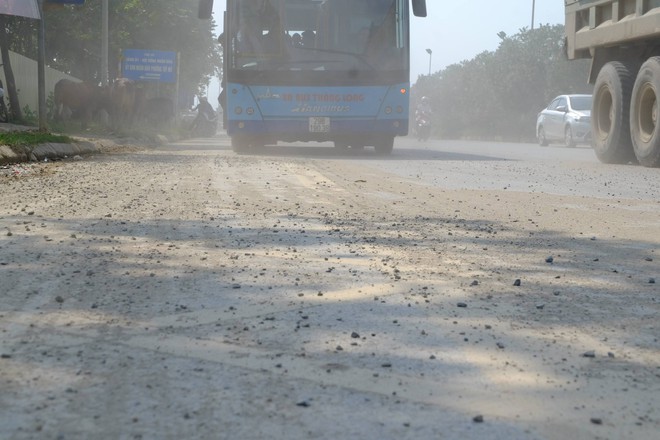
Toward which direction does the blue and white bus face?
toward the camera

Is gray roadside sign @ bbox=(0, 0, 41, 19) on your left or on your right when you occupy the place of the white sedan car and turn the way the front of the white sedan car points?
on your right

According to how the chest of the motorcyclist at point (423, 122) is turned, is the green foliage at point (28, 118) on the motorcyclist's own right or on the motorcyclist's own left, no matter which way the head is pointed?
on the motorcyclist's own right

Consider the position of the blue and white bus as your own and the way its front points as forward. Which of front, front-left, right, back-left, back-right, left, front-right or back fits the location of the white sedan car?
back-left

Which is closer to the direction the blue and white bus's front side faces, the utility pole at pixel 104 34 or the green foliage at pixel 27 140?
the green foliage

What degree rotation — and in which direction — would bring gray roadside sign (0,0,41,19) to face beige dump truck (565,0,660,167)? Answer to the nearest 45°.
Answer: approximately 45° to its left

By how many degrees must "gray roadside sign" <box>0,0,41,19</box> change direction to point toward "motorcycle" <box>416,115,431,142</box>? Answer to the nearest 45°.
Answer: approximately 135° to its left

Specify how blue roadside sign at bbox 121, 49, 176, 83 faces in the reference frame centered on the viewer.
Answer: facing the viewer

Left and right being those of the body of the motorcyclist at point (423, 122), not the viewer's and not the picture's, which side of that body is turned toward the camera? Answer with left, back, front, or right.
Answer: front
